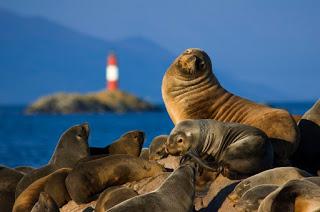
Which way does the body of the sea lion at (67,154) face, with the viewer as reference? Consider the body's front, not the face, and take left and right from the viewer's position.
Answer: facing to the right of the viewer

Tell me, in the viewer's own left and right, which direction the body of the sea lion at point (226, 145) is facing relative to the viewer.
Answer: facing to the left of the viewer

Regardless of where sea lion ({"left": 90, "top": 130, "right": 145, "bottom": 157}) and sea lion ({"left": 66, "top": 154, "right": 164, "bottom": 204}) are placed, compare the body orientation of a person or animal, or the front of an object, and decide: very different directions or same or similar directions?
same or similar directions

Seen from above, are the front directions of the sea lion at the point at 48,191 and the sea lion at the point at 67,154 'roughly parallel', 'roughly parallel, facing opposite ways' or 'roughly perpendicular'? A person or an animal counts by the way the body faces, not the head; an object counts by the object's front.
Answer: roughly parallel

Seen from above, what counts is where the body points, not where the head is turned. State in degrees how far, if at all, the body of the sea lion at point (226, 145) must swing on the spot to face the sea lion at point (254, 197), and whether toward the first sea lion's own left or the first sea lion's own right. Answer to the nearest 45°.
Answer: approximately 90° to the first sea lion's own left

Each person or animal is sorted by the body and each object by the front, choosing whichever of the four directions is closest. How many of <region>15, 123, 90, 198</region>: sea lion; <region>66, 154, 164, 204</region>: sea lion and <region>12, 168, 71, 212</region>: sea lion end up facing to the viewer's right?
3

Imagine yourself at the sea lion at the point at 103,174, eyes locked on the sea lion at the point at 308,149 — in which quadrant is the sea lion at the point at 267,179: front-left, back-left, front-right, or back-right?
front-right

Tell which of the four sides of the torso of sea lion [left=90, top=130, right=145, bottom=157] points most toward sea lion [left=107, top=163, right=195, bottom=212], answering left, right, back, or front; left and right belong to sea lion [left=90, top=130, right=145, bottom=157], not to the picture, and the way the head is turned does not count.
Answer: right

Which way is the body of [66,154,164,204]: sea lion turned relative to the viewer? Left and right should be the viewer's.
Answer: facing to the right of the viewer

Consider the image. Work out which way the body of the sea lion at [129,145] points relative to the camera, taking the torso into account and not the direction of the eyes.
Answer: to the viewer's right

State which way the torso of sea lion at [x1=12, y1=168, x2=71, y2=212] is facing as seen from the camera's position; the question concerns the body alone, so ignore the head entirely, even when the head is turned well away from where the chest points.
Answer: to the viewer's right

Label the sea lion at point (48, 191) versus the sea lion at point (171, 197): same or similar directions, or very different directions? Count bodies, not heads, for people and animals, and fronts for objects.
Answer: same or similar directions

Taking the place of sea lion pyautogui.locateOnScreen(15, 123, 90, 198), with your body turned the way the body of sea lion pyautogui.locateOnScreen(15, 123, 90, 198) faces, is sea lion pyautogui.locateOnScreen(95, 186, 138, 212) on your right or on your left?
on your right
